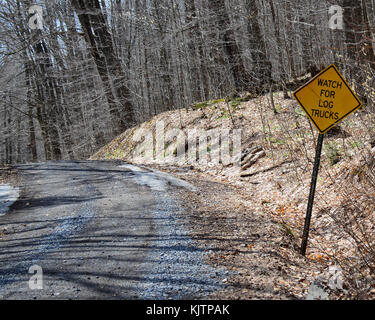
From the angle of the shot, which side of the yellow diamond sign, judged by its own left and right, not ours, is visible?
front
